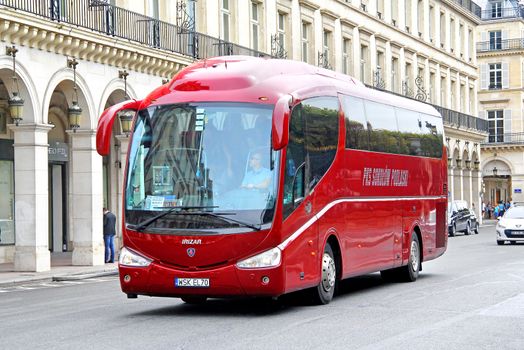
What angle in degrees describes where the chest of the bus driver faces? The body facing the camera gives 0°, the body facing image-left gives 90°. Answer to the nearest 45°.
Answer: approximately 45°

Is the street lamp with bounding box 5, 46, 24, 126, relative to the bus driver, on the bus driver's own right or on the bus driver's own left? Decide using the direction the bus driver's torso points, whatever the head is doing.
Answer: on the bus driver's own right

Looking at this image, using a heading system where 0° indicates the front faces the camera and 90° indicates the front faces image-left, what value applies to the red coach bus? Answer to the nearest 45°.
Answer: approximately 45°
